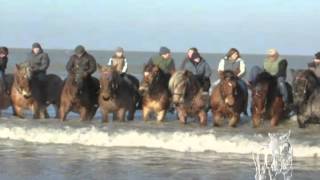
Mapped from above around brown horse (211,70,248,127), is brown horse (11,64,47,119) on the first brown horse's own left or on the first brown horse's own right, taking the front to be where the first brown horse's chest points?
on the first brown horse's own right

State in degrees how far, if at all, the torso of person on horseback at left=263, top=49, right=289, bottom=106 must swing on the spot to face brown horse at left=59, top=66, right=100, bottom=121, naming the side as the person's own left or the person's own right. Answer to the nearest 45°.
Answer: approximately 45° to the person's own right

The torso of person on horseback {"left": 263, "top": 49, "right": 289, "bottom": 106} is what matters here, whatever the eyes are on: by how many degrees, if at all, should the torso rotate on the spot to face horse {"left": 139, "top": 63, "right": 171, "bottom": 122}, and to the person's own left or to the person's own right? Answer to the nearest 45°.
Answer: approximately 45° to the person's own right

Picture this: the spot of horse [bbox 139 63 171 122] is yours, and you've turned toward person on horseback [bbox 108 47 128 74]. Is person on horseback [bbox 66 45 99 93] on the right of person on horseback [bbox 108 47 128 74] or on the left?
left

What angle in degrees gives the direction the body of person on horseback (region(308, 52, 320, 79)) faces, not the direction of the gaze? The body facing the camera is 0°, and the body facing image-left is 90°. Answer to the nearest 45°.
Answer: approximately 45°

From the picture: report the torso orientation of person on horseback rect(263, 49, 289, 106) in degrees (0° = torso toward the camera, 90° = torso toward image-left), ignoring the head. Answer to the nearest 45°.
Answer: approximately 45°

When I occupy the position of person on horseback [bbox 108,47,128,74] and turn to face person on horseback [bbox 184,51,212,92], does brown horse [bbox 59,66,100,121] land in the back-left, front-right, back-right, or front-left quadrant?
back-right

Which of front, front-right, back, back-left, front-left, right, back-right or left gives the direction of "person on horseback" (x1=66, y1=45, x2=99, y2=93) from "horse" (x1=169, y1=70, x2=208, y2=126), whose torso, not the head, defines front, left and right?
front-right

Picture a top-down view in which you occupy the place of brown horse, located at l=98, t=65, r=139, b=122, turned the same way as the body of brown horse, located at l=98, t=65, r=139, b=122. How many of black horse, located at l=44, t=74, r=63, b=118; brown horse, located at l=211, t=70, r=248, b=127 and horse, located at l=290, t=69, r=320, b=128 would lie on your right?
1
